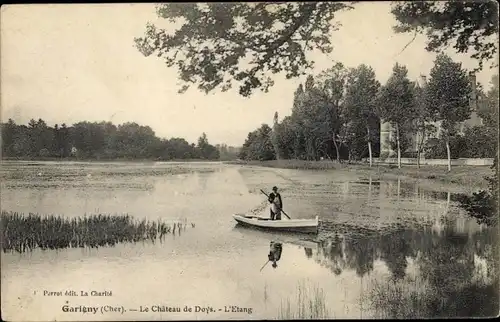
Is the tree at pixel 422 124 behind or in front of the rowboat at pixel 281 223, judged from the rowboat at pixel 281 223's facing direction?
behind

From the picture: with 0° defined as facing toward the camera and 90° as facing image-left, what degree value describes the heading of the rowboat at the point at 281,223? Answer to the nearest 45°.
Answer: approximately 90°
